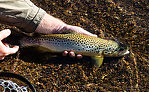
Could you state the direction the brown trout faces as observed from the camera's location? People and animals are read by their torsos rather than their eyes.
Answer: facing to the right of the viewer
